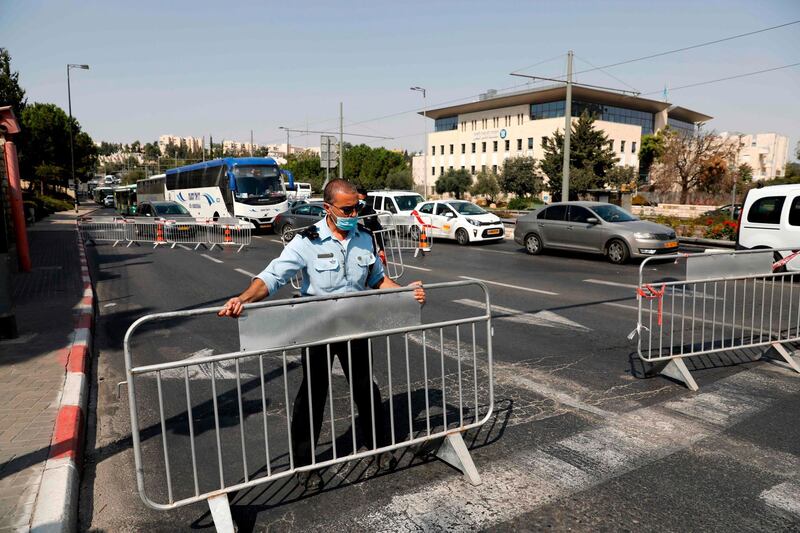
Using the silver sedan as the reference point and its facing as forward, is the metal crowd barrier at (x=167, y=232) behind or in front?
behind

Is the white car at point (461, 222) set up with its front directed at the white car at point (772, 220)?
yes

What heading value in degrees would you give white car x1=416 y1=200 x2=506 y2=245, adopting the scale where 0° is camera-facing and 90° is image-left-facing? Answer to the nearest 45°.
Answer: approximately 315°

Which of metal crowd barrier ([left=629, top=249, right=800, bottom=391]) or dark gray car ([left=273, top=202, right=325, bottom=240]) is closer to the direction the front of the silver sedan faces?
the metal crowd barrier

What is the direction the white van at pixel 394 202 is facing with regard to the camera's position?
facing the viewer and to the right of the viewer

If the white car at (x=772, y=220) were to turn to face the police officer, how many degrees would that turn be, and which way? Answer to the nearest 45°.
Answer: approximately 90° to its right

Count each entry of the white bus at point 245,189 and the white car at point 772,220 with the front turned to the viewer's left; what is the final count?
0

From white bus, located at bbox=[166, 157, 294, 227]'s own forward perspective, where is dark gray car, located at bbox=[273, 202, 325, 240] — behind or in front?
in front

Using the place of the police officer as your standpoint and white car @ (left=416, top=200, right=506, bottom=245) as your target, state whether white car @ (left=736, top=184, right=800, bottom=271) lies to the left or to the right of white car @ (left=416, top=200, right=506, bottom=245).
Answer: right

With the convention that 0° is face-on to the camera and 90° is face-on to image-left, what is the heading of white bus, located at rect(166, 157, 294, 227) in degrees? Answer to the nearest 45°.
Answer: approximately 315°

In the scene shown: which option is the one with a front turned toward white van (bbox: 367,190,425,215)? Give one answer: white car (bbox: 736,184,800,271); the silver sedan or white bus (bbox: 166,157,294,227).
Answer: the white bus

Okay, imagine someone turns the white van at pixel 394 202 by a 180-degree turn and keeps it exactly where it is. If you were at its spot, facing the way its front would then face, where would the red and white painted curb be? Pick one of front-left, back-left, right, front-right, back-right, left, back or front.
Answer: back-left

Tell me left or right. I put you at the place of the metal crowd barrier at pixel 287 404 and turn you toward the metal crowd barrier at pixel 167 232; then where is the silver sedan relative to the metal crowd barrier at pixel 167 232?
right

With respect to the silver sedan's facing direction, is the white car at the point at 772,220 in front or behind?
in front

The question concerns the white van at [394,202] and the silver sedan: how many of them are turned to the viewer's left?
0

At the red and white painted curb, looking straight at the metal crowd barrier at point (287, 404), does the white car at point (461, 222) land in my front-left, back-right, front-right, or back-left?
front-left

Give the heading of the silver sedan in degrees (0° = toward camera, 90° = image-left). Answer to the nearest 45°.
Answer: approximately 315°
